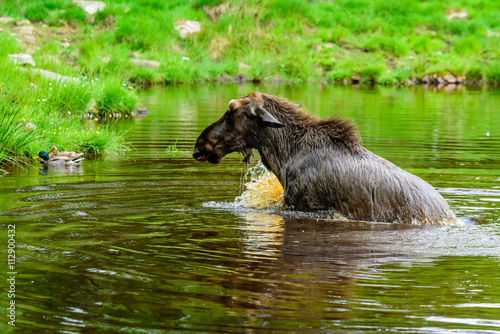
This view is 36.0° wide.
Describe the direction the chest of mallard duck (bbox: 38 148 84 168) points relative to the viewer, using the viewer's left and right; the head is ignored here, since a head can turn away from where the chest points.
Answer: facing to the left of the viewer

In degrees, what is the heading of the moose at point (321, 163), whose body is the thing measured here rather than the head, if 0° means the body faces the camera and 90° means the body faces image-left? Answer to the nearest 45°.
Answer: approximately 90°

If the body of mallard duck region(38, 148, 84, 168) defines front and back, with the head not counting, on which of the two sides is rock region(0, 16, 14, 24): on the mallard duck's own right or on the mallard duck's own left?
on the mallard duck's own right

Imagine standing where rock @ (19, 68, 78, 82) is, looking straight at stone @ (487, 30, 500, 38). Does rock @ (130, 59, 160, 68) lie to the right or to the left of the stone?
left

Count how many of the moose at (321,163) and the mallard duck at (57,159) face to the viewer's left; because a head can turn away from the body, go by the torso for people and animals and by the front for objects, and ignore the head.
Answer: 2

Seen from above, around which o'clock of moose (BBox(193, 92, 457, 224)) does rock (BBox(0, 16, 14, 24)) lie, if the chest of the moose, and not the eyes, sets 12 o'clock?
The rock is roughly at 2 o'clock from the moose.

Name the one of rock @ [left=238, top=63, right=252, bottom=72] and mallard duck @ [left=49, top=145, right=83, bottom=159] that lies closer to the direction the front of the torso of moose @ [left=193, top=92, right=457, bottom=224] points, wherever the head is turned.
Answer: the mallard duck

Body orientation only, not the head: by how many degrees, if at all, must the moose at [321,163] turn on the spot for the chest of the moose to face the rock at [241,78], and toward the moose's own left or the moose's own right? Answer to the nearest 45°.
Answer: approximately 90° to the moose's own right

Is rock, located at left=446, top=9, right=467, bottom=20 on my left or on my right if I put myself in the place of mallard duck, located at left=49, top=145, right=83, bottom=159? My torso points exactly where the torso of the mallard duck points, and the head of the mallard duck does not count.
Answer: on my right

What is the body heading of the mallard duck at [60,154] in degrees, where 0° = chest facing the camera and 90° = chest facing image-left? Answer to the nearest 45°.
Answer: approximately 90°

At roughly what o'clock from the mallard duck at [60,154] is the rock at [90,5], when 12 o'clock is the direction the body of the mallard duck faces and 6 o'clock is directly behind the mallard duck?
The rock is roughly at 3 o'clock from the mallard duck.
